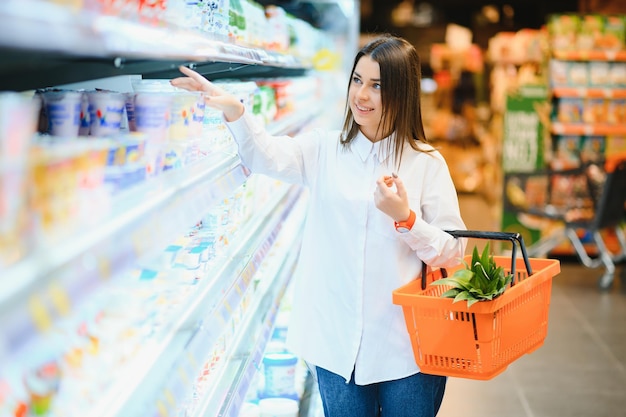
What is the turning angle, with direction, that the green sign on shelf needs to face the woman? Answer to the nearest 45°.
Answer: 0° — it already faces them

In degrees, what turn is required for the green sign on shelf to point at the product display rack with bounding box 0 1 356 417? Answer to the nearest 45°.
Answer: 0° — it already faces it

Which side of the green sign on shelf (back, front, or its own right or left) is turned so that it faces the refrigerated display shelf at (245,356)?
front

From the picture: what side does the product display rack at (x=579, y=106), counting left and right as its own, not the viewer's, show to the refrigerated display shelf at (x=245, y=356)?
front

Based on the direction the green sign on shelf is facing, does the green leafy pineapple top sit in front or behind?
in front

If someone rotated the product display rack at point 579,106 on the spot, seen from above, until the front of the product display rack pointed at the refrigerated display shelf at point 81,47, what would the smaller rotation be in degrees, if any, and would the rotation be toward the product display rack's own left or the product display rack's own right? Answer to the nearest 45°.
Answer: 0° — it already faces it

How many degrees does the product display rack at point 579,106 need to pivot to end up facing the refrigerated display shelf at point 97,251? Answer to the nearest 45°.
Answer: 0° — it already faces it

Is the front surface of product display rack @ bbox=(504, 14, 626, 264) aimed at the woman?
yes

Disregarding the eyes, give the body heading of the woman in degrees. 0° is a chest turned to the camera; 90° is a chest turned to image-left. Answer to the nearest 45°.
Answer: approximately 0°
